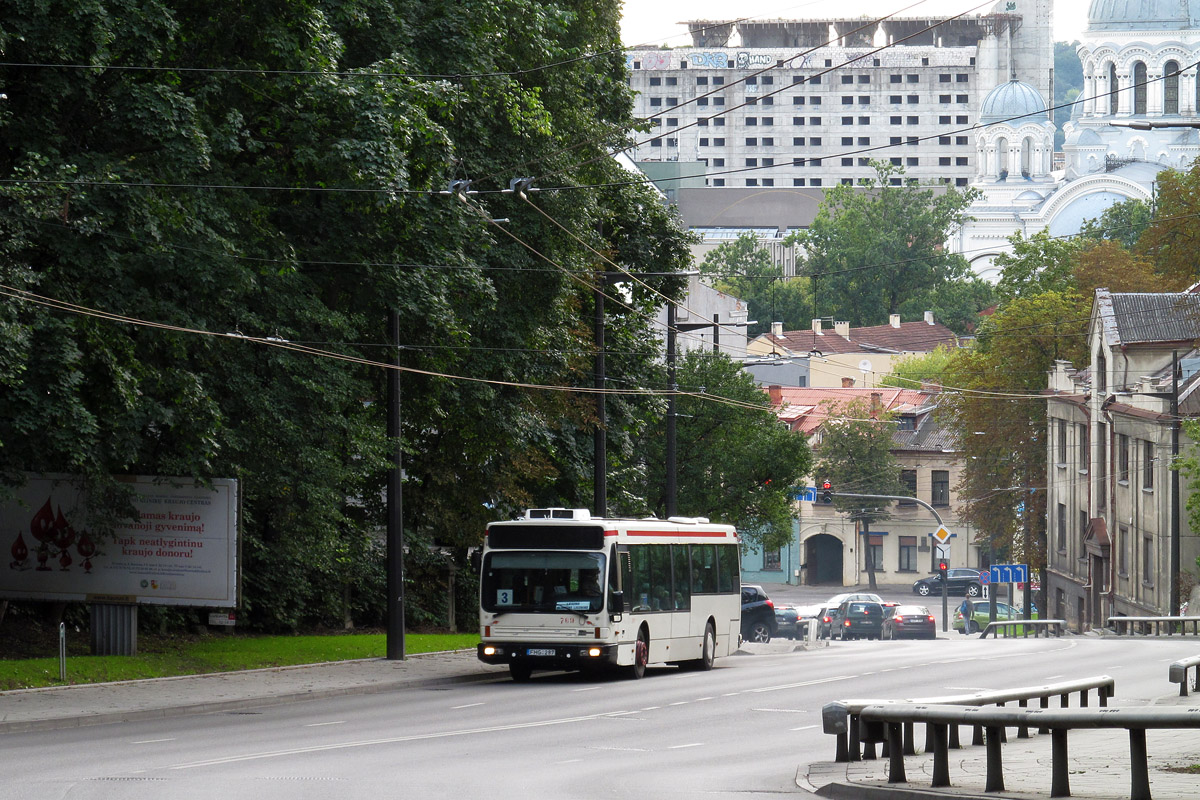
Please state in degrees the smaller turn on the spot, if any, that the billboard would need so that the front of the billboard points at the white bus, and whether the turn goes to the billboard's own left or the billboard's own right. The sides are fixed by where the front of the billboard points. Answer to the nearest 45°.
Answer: approximately 90° to the billboard's own left

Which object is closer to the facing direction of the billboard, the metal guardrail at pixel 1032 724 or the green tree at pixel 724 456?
the metal guardrail

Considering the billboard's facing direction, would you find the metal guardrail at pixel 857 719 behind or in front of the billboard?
in front

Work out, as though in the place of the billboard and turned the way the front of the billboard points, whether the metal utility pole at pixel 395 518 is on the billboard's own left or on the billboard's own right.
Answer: on the billboard's own left

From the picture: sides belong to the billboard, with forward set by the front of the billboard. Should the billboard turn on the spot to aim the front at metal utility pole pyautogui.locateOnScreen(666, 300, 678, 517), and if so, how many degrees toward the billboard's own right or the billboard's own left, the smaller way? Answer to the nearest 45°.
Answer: approximately 135° to the billboard's own left

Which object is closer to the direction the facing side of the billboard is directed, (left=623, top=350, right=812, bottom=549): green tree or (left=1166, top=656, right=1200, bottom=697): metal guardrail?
the metal guardrail

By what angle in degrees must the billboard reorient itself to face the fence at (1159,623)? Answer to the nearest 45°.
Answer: approximately 135° to its left

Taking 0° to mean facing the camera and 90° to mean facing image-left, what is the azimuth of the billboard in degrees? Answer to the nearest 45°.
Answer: approximately 0°

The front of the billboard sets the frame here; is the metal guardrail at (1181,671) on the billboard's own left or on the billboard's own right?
on the billboard's own left

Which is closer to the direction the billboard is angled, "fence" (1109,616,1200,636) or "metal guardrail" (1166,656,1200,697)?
the metal guardrail

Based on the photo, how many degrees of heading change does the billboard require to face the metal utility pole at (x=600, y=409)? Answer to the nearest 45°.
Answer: approximately 135° to its left
